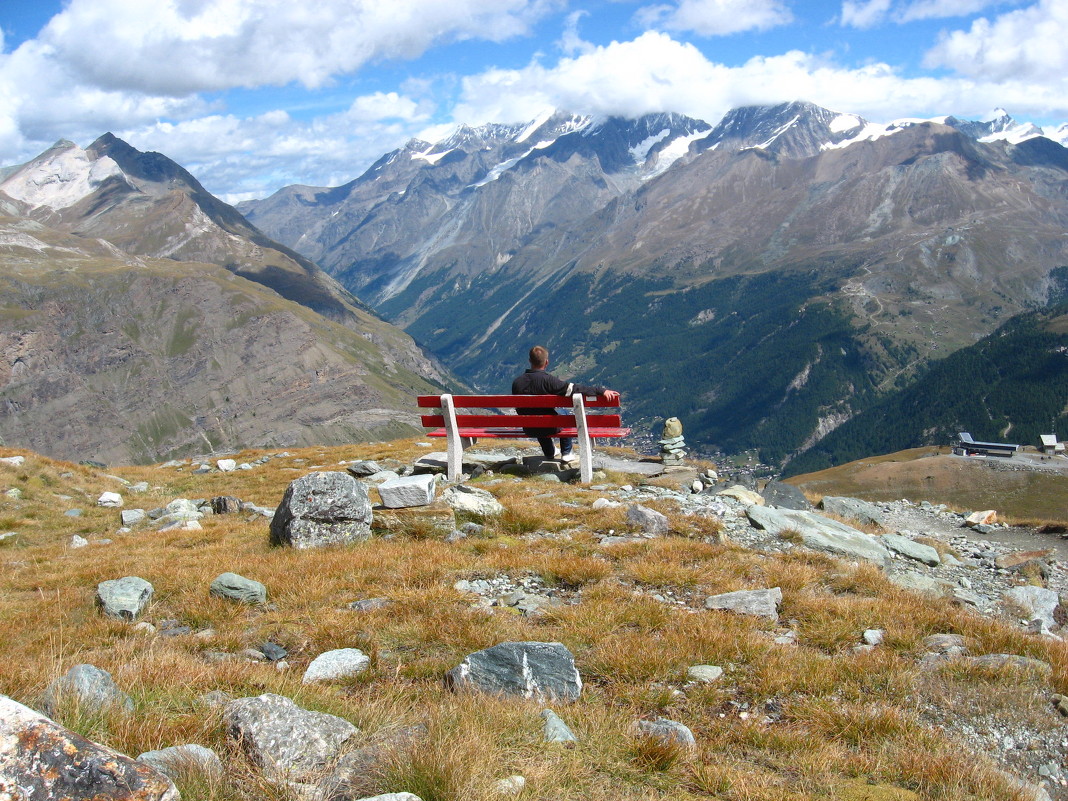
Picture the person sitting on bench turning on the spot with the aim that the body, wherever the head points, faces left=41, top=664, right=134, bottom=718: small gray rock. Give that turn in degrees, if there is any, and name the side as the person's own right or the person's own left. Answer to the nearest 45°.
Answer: approximately 180°

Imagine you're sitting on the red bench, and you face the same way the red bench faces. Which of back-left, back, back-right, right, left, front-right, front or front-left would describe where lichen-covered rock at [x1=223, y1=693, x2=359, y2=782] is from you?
back

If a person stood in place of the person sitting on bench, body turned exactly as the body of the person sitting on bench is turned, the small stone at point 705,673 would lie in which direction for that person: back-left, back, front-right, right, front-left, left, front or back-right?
back

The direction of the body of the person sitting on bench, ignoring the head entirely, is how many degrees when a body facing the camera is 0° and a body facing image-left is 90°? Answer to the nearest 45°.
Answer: approximately 180°

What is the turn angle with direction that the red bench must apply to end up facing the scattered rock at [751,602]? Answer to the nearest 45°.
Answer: approximately 180°

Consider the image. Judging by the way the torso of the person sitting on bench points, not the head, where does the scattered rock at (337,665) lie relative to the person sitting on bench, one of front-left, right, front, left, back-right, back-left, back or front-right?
back

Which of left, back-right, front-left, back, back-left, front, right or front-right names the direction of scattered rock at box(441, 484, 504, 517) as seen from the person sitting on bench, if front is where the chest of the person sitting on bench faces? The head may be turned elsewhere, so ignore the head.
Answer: back

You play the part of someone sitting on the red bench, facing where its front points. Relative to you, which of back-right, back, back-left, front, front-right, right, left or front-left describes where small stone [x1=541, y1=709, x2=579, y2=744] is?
back

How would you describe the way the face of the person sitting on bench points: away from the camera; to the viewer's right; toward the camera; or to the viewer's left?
away from the camera

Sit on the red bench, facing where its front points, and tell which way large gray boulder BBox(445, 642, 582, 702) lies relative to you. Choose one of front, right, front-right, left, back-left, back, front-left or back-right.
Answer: back

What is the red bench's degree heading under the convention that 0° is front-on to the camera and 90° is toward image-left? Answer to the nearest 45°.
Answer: approximately 180°
